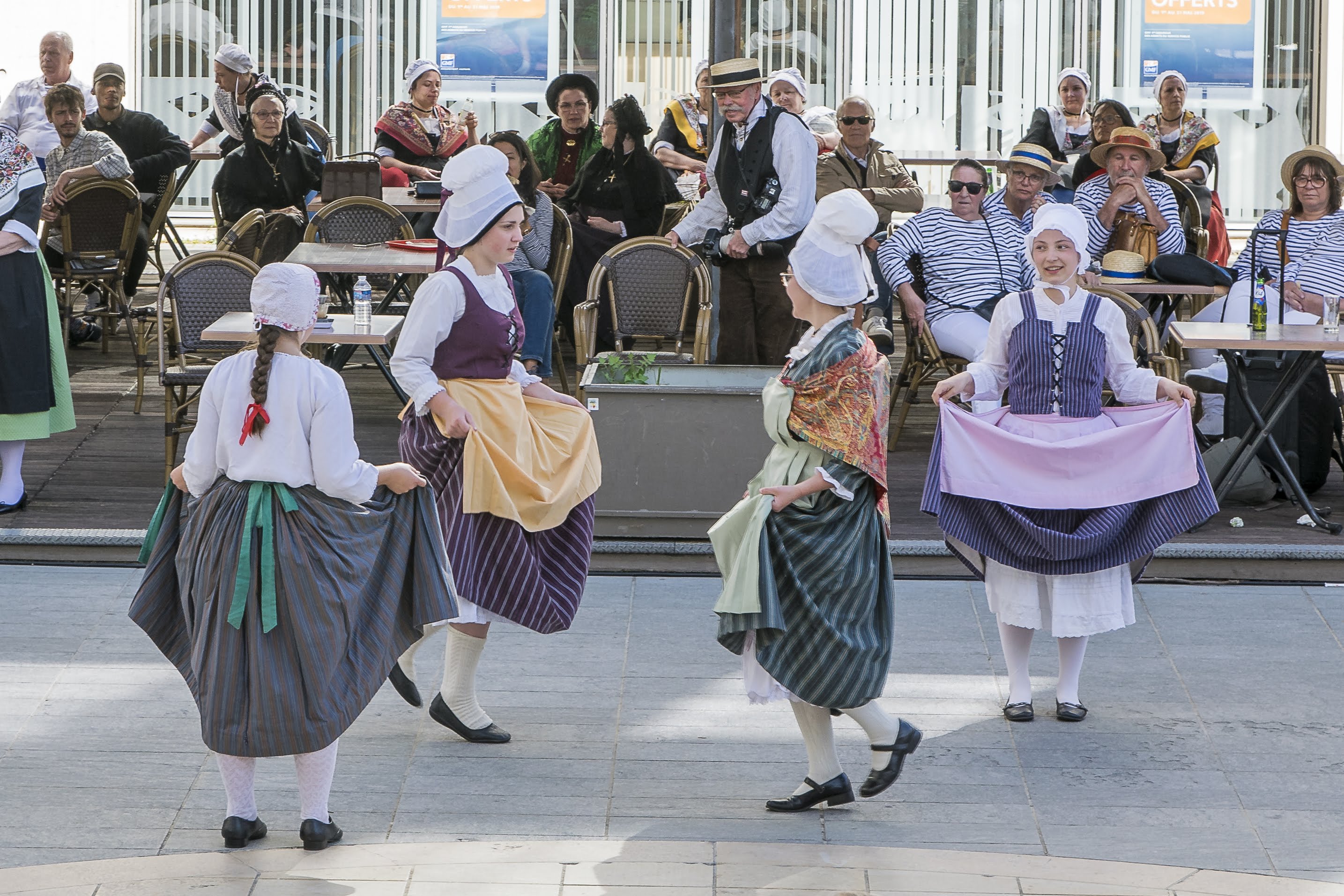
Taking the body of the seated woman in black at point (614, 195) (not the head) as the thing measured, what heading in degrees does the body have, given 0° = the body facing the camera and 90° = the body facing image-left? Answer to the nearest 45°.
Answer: approximately 45°

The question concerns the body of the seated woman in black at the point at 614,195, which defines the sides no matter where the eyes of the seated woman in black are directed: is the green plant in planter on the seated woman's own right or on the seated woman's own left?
on the seated woman's own left

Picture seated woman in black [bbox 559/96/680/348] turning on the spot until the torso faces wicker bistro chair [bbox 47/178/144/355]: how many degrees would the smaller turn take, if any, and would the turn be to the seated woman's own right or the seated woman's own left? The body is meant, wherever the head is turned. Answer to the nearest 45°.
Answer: approximately 45° to the seated woman's own right

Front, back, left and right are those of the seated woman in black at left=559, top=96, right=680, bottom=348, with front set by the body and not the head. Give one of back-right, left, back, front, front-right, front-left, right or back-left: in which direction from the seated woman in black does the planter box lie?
front-left
